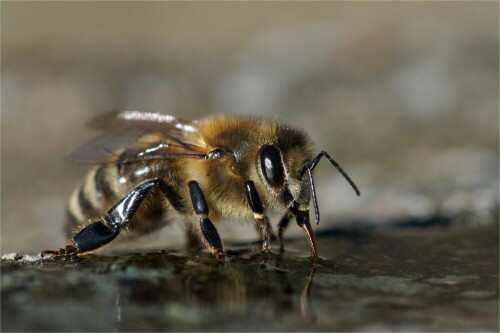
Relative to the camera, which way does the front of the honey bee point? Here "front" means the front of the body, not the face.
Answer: to the viewer's right
